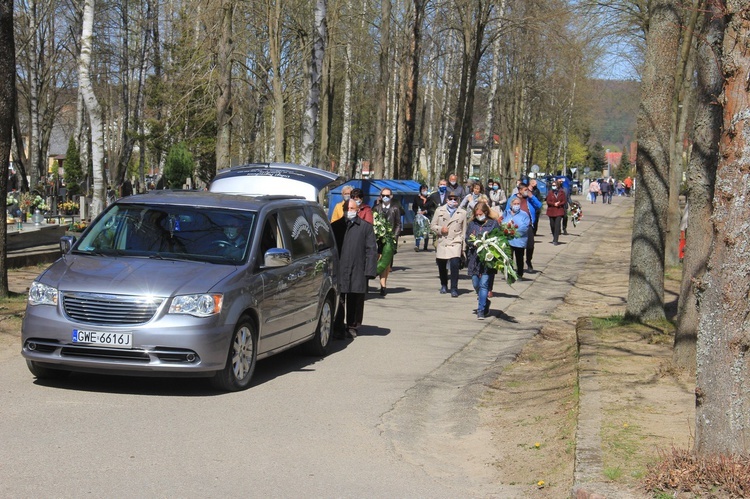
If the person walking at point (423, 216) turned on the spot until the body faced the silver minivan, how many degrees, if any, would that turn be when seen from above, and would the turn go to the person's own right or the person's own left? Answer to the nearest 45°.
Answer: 0° — they already face it

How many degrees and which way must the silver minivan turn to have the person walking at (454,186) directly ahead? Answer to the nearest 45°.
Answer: approximately 180°

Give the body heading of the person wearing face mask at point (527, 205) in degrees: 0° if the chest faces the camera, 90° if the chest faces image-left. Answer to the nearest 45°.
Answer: approximately 0°

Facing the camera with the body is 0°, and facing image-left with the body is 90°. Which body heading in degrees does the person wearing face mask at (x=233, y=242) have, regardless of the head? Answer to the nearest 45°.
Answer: approximately 45°

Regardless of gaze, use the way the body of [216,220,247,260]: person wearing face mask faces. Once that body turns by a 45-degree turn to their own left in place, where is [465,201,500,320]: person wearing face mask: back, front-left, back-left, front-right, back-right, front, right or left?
back-left

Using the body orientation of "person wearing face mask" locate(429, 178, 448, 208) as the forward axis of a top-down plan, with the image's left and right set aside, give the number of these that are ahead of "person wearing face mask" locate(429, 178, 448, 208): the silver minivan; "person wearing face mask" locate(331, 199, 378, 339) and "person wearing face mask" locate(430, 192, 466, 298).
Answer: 3

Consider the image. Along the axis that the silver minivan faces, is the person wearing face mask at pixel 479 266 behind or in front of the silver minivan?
behind

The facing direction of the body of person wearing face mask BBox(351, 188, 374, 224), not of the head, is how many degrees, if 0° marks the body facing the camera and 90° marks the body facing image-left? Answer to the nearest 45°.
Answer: approximately 45°

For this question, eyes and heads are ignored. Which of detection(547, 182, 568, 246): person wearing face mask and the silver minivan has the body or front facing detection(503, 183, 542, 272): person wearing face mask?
detection(547, 182, 568, 246): person wearing face mask

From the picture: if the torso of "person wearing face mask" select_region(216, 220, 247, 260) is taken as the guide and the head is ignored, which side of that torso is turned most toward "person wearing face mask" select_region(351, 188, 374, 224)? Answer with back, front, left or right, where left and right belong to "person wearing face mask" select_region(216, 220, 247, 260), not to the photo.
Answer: back

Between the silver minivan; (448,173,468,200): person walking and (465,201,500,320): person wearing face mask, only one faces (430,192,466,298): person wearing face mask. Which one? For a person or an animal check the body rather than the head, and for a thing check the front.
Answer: the person walking
